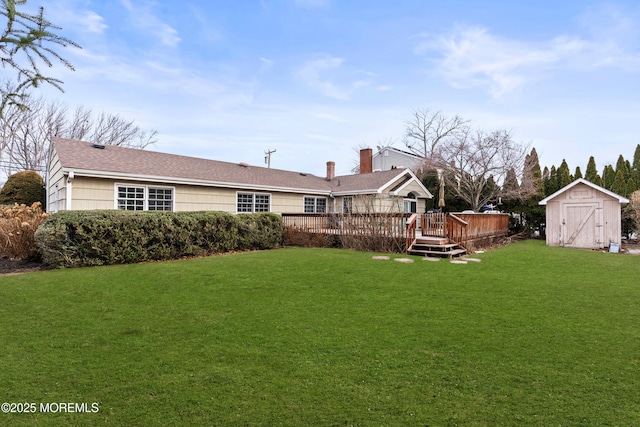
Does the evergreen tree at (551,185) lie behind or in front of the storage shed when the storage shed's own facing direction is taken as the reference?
behind

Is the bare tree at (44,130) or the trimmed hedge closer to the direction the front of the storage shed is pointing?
the trimmed hedge

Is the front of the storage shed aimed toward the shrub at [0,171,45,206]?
no

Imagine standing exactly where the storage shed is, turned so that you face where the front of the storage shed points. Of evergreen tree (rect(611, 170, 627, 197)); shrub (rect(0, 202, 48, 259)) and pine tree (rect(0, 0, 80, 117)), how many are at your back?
1

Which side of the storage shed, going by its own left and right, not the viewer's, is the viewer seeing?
front

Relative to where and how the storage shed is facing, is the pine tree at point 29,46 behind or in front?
in front

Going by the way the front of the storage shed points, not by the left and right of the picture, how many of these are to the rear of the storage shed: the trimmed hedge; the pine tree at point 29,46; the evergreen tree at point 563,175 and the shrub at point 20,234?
1

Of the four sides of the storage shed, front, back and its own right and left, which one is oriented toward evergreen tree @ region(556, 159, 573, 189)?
back

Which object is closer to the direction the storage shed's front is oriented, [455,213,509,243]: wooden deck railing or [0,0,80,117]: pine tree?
the pine tree

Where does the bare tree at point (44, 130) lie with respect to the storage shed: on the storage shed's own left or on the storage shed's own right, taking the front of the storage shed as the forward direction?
on the storage shed's own right

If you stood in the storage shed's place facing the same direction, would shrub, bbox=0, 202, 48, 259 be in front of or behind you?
in front

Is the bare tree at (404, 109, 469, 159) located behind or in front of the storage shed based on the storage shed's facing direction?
behind

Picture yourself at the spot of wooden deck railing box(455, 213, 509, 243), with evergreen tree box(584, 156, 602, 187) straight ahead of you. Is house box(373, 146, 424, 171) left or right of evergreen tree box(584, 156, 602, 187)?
left

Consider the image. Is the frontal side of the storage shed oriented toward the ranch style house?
no

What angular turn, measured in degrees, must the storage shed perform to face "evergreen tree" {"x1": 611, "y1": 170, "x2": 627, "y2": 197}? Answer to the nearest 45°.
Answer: approximately 180°

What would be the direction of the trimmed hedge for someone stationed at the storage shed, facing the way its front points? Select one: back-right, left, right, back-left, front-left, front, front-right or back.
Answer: front-right
